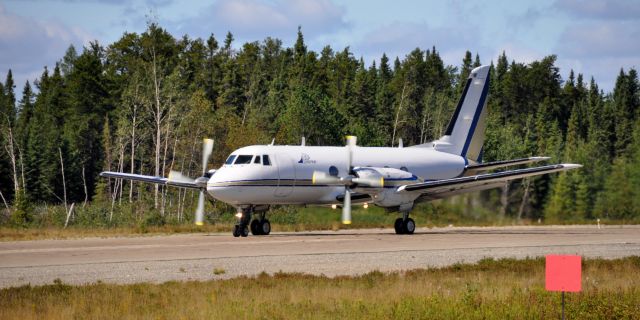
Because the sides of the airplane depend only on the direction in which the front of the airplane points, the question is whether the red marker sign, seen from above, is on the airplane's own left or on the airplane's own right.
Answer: on the airplane's own left

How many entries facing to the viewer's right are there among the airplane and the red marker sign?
0

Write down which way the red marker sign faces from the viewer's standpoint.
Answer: facing the viewer

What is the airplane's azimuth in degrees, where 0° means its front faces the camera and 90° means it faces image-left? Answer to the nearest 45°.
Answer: approximately 45°

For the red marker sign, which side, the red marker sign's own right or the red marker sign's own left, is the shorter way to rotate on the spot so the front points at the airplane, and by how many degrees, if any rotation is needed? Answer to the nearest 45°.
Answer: approximately 135° to the red marker sign's own right
